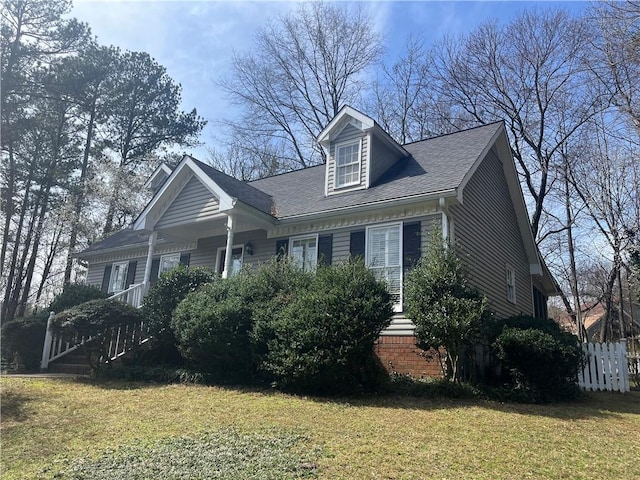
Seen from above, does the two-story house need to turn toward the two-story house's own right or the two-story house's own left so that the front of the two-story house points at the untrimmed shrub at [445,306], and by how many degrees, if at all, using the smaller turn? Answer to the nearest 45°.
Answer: approximately 45° to the two-story house's own left

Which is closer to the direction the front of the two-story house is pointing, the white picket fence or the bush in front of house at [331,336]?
the bush in front of house

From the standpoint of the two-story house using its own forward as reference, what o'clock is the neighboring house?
The neighboring house is roughly at 6 o'clock from the two-story house.

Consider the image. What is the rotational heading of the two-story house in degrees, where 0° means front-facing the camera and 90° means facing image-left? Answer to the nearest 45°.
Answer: approximately 45°

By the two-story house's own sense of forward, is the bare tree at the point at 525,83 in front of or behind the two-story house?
behind

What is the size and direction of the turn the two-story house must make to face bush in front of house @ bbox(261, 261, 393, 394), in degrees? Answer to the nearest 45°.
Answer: approximately 45° to its left

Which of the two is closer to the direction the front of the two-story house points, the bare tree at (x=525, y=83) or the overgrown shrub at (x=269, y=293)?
the overgrown shrub

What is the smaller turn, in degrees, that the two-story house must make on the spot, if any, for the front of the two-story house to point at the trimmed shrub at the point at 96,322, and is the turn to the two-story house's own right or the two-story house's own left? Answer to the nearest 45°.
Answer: approximately 45° to the two-story house's own right

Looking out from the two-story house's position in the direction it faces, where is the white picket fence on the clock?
The white picket fence is roughly at 8 o'clock from the two-story house.

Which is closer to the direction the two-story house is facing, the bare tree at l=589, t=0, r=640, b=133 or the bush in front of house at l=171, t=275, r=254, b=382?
the bush in front of house

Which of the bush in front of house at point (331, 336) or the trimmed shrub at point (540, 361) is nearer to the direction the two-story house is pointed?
the bush in front of house

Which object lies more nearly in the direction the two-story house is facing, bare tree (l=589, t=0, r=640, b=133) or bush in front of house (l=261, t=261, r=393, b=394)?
the bush in front of house
